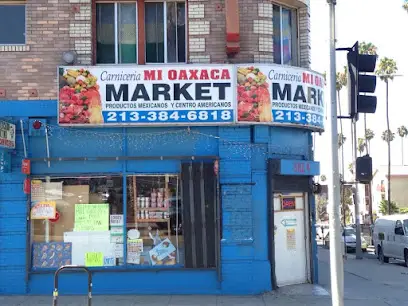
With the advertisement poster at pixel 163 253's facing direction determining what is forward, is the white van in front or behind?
behind

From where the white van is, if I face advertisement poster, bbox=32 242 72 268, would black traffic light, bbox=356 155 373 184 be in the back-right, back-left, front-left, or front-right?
front-left

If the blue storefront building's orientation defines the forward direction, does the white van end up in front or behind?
behind

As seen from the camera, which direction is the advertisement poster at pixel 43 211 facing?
toward the camera

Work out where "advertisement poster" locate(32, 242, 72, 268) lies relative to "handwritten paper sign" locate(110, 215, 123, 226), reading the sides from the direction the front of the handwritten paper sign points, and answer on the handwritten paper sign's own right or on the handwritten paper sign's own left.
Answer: on the handwritten paper sign's own right

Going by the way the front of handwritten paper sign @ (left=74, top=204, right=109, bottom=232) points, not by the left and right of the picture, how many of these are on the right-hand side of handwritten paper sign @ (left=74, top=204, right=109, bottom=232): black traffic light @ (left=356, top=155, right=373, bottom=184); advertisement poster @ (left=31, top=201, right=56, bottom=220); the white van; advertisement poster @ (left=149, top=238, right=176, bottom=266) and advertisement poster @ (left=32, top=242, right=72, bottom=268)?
2

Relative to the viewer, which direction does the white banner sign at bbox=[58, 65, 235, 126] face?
toward the camera

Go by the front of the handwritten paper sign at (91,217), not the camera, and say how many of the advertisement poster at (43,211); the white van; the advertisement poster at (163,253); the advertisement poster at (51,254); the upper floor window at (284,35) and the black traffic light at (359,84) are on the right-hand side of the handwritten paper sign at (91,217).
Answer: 2

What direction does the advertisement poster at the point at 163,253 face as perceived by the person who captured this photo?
facing the viewer
